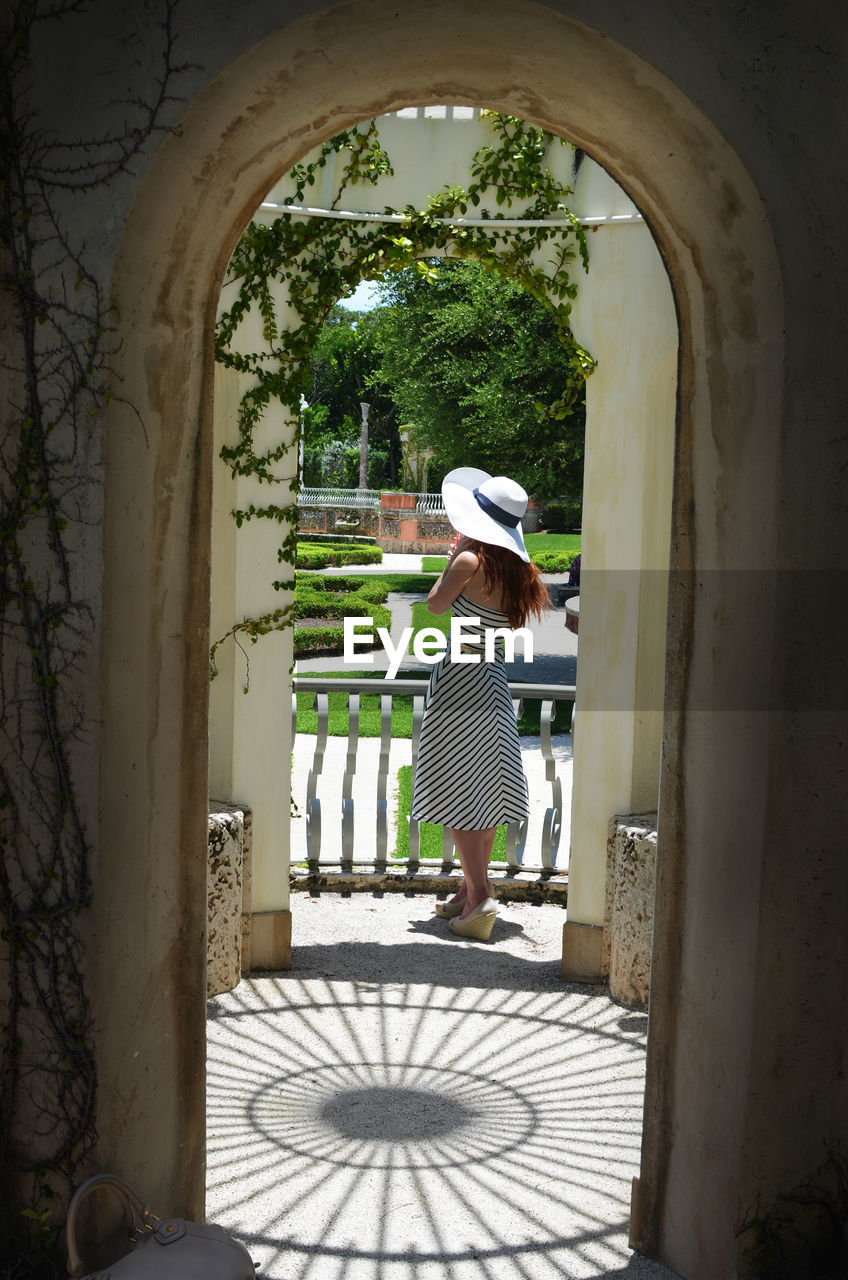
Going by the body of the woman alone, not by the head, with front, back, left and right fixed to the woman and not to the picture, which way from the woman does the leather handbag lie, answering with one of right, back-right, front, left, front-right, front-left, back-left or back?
back-left

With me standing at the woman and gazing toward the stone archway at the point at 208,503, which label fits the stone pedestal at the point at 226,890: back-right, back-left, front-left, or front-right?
front-right

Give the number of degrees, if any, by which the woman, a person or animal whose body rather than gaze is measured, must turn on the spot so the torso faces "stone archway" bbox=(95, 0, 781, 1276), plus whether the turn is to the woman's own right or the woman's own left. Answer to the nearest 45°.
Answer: approximately 135° to the woman's own left

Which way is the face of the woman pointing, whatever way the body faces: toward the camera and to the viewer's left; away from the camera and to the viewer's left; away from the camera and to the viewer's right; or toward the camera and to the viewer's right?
away from the camera and to the viewer's left

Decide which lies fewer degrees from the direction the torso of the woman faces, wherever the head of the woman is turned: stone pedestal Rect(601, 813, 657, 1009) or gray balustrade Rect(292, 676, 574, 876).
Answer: the gray balustrade

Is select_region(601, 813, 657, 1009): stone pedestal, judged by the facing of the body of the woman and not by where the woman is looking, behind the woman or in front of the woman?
behind

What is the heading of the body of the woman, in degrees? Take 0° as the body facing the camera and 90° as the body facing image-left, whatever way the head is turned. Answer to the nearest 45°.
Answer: approximately 135°

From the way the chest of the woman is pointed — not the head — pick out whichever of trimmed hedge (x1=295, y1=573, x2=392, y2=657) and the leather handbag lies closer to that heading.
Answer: the trimmed hedge

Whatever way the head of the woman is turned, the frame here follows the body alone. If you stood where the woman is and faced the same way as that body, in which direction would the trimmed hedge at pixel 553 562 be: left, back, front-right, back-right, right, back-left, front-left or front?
front-right

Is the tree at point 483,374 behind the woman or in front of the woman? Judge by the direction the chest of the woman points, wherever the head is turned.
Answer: in front

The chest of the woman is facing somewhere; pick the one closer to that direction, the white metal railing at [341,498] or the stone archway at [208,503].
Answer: the white metal railing
